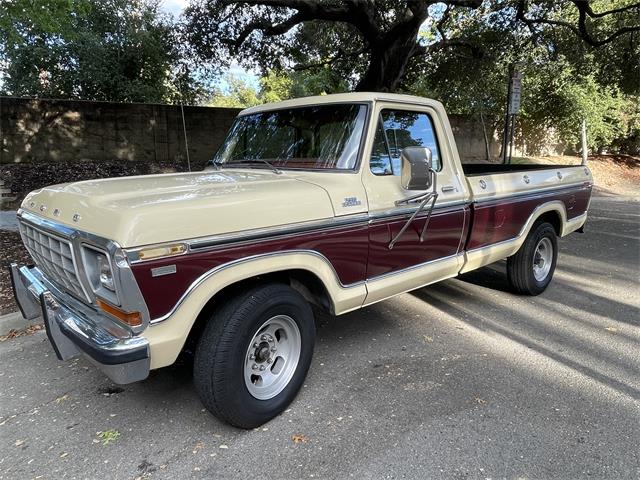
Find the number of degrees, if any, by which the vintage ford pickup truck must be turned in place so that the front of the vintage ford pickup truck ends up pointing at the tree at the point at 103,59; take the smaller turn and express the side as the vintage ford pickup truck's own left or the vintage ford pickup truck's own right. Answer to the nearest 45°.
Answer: approximately 90° to the vintage ford pickup truck's own right

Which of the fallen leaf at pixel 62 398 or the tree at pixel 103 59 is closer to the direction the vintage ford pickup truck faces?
the fallen leaf

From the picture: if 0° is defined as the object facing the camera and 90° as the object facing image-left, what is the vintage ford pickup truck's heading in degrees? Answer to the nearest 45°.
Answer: approximately 45°

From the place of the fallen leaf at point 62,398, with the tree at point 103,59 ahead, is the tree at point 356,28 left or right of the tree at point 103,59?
right

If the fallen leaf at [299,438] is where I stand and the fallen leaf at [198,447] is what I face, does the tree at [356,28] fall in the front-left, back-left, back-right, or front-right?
back-right

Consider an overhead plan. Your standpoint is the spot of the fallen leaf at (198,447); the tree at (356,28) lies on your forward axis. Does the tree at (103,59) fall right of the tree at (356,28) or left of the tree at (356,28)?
left

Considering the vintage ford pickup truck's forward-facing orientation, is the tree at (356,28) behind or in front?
behind

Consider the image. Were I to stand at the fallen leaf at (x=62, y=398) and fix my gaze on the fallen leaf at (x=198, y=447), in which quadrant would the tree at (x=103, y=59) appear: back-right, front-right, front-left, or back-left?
back-left
